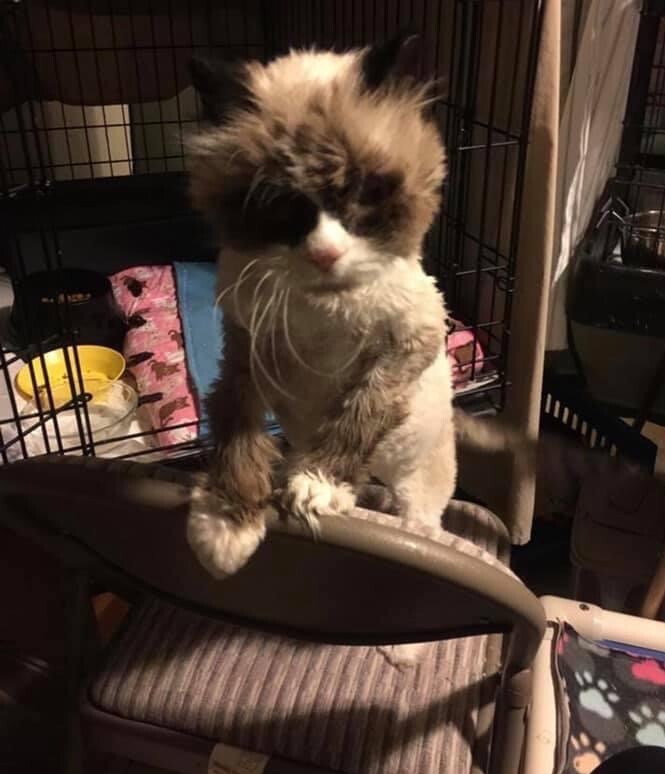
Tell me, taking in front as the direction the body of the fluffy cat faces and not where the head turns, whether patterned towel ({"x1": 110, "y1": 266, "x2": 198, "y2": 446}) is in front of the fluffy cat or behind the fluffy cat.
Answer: behind

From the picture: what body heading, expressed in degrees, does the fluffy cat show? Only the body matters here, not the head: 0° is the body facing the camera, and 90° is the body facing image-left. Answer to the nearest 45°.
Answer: approximately 0°

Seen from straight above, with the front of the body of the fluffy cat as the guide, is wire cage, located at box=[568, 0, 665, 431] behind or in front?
behind

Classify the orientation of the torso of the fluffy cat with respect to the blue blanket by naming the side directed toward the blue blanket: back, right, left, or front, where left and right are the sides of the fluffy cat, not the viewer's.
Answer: back

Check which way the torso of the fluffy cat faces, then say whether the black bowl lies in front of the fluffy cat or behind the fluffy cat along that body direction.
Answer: behind

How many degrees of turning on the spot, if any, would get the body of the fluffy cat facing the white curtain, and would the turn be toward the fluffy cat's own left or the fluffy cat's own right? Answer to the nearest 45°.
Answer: approximately 135° to the fluffy cat's own left
